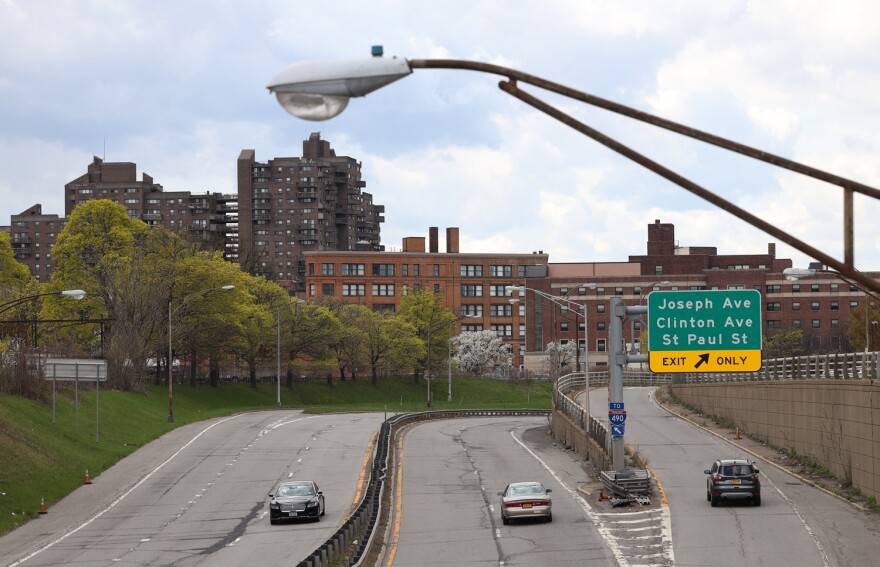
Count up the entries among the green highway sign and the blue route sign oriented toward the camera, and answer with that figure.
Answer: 2

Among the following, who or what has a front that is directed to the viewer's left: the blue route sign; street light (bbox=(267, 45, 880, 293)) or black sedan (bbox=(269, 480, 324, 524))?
the street light

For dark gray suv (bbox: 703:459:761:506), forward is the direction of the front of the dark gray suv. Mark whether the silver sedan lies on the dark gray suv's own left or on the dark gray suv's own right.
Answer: on the dark gray suv's own left

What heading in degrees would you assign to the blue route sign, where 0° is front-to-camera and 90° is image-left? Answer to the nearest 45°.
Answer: approximately 0°

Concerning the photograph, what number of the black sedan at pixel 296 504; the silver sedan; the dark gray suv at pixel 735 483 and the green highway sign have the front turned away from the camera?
2

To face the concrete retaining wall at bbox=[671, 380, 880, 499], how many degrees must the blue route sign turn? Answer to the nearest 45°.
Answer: approximately 90° to its left

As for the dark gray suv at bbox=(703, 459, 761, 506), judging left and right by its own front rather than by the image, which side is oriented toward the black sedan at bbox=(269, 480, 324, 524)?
left

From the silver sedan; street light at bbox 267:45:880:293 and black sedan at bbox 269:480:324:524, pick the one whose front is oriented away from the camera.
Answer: the silver sedan

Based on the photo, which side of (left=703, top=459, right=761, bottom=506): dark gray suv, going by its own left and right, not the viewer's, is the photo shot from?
back

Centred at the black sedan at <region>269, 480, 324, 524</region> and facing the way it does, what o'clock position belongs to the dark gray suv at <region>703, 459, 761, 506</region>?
the dark gray suv at <region>703, 459, 761, 506</region> is roughly at 9 o'clock from the black sedan at <region>269, 480, 324, 524</region>.

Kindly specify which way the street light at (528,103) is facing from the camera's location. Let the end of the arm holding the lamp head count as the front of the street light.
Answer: facing to the left of the viewer

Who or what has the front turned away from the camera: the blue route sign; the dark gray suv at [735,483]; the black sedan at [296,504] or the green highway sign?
the dark gray suv at [735,483]

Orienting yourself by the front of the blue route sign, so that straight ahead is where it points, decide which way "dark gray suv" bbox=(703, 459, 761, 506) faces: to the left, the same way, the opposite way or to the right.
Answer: the opposite way
